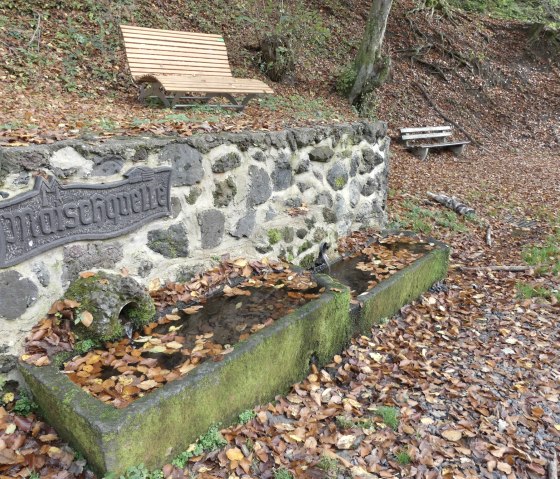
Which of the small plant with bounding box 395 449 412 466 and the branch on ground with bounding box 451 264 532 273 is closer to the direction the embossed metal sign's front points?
the small plant

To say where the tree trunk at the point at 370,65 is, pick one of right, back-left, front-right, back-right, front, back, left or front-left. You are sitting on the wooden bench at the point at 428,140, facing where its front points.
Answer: right

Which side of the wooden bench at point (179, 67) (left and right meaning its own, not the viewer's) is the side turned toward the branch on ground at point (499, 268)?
front

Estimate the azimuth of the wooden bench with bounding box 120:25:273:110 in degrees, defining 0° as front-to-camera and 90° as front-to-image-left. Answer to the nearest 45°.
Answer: approximately 315°

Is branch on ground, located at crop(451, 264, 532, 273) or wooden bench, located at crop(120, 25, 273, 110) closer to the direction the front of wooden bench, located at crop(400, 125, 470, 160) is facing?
the branch on ground

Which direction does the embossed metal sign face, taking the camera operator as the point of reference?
facing the viewer and to the right of the viewer

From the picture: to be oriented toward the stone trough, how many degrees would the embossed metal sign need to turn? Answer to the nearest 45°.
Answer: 0° — it already faces it
